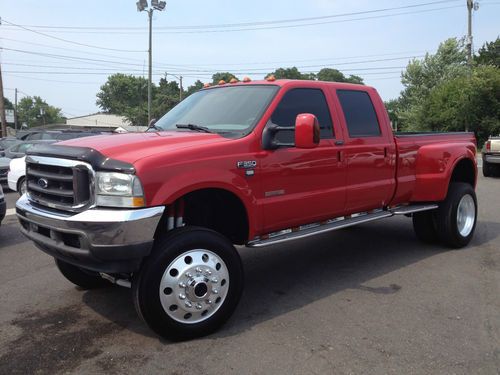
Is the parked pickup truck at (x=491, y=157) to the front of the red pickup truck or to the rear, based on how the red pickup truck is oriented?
to the rear

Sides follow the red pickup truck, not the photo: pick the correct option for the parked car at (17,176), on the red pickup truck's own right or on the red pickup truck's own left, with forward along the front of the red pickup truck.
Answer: on the red pickup truck's own right

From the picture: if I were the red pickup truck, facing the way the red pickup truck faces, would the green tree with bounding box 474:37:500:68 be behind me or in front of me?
behind

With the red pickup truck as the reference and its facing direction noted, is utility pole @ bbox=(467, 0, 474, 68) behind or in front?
behind

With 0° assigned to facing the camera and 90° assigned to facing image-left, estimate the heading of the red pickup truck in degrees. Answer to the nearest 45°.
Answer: approximately 45°
